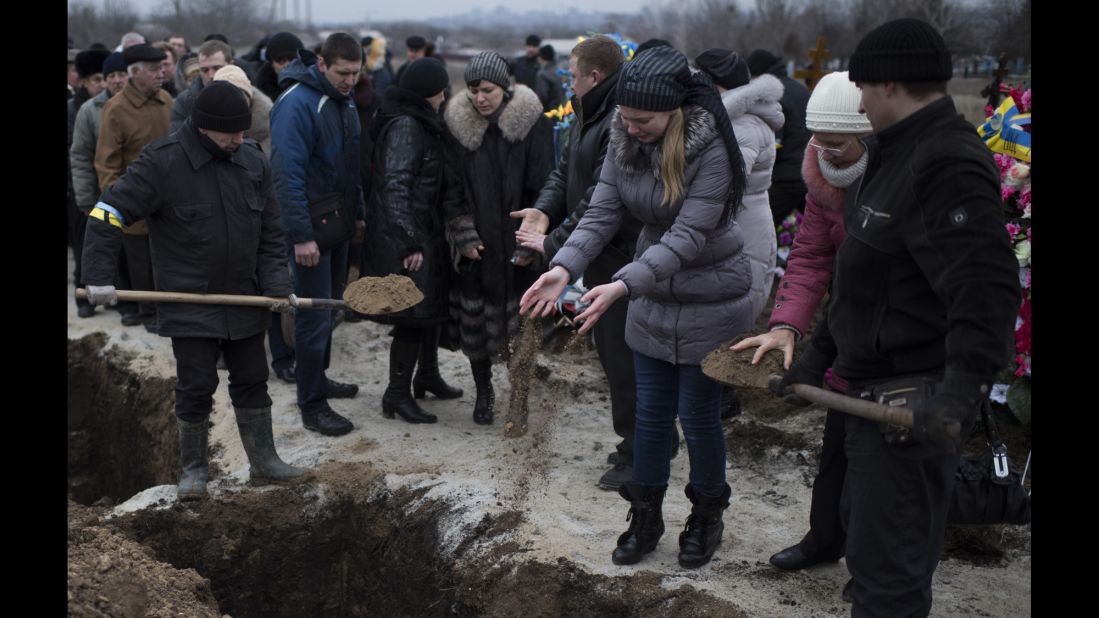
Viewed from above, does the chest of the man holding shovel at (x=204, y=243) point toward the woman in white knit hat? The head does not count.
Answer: yes

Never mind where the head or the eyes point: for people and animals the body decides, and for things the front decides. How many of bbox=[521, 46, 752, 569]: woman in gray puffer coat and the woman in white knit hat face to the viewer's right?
0

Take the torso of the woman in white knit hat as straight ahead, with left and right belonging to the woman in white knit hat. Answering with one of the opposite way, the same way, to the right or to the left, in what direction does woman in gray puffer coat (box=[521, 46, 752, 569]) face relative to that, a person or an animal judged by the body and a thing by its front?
the same way

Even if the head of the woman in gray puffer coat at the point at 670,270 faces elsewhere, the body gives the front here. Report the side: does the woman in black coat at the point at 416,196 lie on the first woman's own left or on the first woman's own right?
on the first woman's own right

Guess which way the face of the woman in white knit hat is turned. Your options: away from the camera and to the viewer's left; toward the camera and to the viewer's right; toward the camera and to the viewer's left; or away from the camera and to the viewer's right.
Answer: toward the camera and to the viewer's left

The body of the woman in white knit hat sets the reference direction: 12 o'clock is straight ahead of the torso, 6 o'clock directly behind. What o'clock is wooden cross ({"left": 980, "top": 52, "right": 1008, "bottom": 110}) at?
The wooden cross is roughly at 5 o'clock from the woman in white knit hat.

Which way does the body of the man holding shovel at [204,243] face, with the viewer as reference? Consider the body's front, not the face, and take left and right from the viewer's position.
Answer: facing the viewer and to the right of the viewer
